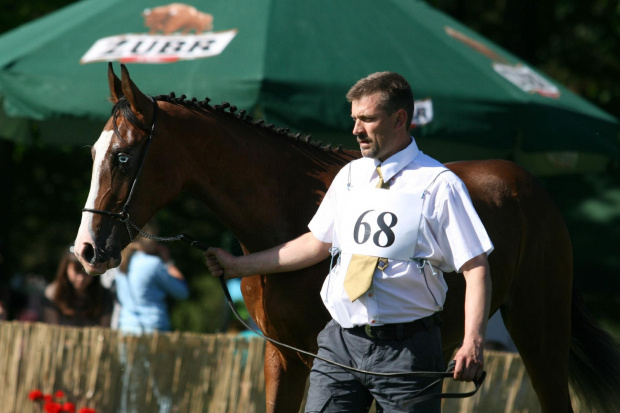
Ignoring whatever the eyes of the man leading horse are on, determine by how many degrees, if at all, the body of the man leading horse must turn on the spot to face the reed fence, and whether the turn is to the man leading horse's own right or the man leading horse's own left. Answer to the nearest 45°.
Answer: approximately 90° to the man leading horse's own right

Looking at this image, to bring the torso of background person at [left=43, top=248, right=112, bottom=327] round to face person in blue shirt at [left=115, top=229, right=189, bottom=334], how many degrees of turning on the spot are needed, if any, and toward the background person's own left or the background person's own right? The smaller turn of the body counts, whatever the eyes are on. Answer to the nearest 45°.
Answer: approximately 45° to the background person's own left

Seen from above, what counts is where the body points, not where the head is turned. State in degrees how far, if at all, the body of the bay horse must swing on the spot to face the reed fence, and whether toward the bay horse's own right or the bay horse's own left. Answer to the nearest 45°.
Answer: approximately 45° to the bay horse's own right

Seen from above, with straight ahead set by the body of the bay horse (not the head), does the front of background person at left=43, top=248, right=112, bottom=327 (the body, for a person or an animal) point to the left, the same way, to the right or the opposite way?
to the left

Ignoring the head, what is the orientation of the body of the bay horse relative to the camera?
to the viewer's left

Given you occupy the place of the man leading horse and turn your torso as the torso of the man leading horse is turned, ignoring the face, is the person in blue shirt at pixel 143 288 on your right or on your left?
on your right

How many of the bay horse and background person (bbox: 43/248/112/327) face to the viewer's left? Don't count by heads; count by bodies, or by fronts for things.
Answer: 1
